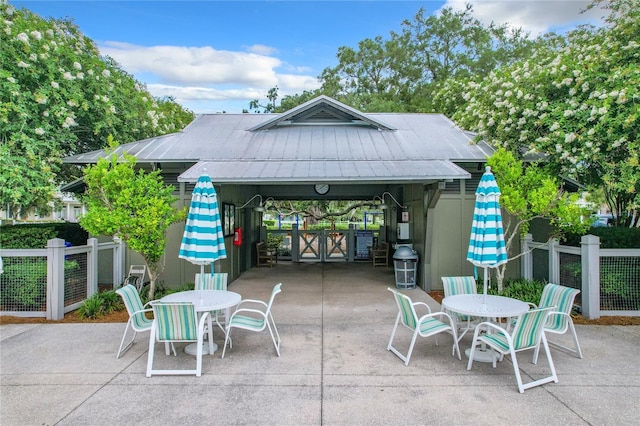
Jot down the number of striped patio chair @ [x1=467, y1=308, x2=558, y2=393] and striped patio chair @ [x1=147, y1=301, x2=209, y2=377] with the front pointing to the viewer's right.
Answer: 0

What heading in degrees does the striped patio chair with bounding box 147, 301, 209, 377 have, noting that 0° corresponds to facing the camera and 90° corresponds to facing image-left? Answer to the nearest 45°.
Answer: approximately 180°

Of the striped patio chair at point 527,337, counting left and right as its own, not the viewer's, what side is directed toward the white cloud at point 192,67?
front

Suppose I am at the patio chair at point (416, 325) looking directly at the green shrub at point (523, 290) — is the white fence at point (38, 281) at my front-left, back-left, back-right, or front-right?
back-left

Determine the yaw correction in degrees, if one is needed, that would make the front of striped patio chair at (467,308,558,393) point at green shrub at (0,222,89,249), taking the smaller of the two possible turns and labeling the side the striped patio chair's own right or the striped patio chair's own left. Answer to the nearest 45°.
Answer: approximately 45° to the striped patio chair's own left

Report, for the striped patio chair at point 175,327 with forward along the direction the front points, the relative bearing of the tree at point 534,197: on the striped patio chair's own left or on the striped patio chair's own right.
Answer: on the striped patio chair's own right

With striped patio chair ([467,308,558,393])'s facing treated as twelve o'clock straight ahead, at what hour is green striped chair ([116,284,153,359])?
The green striped chair is roughly at 10 o'clock from the striped patio chair.

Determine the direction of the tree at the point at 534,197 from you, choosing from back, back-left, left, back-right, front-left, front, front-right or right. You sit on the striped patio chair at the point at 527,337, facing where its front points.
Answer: front-right

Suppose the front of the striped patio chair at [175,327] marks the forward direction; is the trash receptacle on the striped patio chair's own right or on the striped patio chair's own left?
on the striped patio chair's own right

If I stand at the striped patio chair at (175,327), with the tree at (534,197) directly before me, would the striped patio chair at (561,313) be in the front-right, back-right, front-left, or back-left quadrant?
front-right

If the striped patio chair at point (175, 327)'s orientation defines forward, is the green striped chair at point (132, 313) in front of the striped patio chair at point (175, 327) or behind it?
in front

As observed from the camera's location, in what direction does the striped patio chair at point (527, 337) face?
facing away from the viewer and to the left of the viewer

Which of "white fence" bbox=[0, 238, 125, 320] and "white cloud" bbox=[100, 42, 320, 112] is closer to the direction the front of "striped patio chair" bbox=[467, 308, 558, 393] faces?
the white cloud

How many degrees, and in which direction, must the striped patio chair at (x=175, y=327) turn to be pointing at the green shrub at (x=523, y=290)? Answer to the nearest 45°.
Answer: approximately 90° to its right

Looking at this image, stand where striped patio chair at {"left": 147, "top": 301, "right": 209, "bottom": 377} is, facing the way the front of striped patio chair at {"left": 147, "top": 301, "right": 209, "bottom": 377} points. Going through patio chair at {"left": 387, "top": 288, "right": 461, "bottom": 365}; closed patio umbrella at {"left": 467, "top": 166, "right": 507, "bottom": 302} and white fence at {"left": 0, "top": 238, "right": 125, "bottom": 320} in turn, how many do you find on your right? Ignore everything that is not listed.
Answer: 2

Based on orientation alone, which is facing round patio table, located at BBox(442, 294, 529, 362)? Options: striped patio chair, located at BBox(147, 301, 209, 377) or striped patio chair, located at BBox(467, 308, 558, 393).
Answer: striped patio chair, located at BBox(467, 308, 558, 393)
